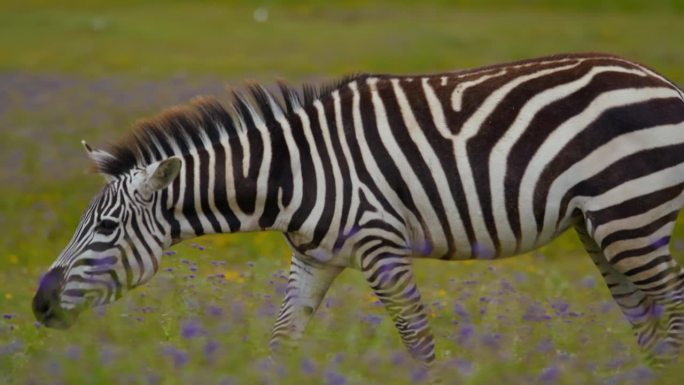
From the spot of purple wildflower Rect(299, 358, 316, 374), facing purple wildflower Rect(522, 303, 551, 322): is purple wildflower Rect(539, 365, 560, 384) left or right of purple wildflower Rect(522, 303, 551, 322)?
right

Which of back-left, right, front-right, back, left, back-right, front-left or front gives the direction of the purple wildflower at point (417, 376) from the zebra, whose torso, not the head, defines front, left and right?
left

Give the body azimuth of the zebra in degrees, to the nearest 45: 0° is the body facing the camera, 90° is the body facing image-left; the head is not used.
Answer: approximately 90°

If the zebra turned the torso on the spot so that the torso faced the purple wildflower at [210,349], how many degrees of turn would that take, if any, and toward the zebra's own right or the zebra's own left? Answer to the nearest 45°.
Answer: approximately 45° to the zebra's own left

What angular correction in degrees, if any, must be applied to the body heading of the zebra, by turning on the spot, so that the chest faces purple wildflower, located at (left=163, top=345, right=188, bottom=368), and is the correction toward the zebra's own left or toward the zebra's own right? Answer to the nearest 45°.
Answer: approximately 45° to the zebra's own left

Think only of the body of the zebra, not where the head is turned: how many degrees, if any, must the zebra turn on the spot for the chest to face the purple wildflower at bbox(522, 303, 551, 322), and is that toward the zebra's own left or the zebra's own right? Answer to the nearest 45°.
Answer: approximately 180°

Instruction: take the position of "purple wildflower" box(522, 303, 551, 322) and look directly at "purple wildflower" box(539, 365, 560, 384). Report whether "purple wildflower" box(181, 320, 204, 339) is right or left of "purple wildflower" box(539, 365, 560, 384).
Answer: right
